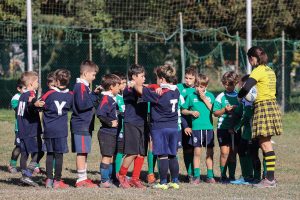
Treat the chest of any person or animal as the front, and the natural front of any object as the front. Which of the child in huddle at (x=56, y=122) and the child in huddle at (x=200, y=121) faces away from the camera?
the child in huddle at (x=56, y=122)

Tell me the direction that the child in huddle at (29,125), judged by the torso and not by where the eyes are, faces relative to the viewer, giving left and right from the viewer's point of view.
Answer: facing away from the viewer and to the right of the viewer

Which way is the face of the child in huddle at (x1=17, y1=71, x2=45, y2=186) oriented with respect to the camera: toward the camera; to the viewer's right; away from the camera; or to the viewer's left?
to the viewer's right

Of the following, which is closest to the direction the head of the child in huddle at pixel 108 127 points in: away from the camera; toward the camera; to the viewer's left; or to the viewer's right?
to the viewer's right

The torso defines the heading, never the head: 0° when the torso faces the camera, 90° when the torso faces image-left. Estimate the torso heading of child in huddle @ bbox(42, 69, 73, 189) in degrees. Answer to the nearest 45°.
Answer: approximately 180°

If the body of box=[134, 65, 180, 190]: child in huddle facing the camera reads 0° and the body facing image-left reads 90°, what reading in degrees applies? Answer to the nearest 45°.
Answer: approximately 135°

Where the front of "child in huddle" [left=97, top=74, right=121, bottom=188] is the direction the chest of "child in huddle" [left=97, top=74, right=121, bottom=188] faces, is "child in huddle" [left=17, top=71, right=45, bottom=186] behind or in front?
behind

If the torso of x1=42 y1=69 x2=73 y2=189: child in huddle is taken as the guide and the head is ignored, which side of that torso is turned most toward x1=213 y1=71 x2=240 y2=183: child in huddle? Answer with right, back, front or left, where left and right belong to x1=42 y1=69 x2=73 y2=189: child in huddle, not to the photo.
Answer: right

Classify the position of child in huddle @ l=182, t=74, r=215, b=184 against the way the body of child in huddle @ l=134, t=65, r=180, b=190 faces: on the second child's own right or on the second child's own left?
on the second child's own right

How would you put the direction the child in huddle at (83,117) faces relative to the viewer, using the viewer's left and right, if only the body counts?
facing to the right of the viewer

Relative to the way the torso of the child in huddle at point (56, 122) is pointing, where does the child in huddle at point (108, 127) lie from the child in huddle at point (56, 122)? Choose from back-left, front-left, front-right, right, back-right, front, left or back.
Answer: right
